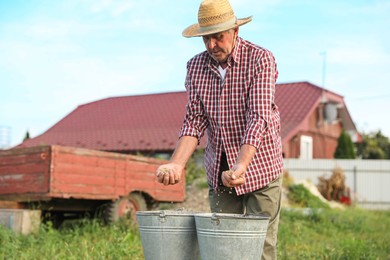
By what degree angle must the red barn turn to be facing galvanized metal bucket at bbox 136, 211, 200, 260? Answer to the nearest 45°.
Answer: approximately 45° to its right

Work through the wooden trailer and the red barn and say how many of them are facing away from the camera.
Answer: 0

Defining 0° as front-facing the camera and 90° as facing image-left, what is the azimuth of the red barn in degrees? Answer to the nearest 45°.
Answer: approximately 315°

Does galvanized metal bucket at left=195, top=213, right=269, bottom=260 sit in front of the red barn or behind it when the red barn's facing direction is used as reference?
in front

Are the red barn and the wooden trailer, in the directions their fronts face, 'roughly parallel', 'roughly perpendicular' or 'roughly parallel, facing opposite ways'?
roughly perpendicular

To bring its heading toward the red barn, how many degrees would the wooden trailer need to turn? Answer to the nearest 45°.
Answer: approximately 135° to its right

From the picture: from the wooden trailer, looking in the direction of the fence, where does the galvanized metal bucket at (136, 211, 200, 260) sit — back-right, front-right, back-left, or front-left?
back-right
